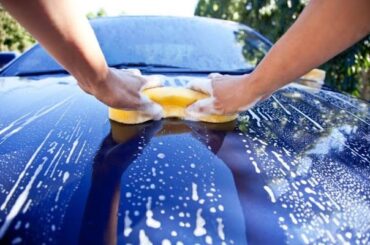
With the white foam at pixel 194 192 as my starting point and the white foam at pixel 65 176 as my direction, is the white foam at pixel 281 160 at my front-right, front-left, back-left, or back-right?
back-right

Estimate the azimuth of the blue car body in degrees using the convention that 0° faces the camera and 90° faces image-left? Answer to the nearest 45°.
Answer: approximately 0°
